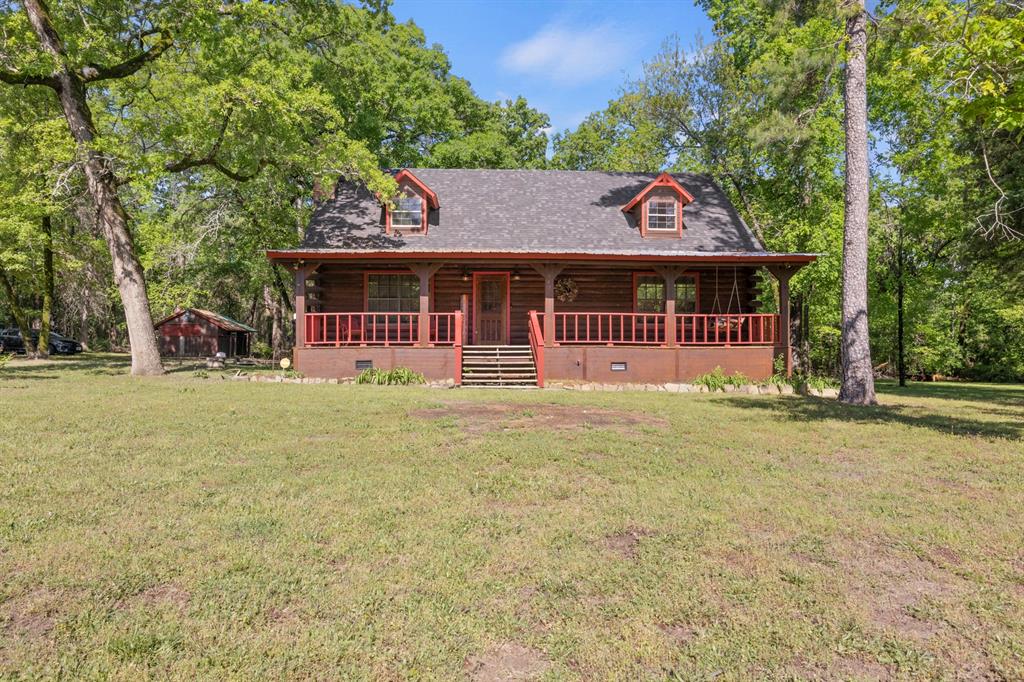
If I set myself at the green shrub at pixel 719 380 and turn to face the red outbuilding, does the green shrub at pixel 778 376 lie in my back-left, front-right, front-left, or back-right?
back-right

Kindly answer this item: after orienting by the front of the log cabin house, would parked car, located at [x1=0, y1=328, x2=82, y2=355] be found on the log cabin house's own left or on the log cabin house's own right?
on the log cabin house's own right

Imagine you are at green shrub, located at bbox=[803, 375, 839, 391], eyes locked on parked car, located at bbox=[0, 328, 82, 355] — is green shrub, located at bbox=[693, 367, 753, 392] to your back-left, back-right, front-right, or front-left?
front-left

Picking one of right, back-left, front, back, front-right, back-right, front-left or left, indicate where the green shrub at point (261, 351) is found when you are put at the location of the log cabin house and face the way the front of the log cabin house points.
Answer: back-right

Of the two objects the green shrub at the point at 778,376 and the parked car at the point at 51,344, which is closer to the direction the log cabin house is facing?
the green shrub

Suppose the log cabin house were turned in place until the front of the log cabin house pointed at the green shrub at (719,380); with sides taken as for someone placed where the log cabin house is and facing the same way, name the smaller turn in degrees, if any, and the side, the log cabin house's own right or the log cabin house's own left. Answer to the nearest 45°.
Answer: approximately 45° to the log cabin house's own left

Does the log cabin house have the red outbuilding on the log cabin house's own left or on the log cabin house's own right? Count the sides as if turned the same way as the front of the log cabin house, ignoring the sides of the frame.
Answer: on the log cabin house's own right

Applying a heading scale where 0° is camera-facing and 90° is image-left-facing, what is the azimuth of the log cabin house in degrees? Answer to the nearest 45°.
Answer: approximately 0°

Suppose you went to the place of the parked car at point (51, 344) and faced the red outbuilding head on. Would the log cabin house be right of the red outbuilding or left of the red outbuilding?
right

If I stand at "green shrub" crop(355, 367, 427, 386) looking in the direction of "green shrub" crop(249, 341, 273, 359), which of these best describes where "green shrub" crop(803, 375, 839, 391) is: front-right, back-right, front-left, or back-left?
back-right
